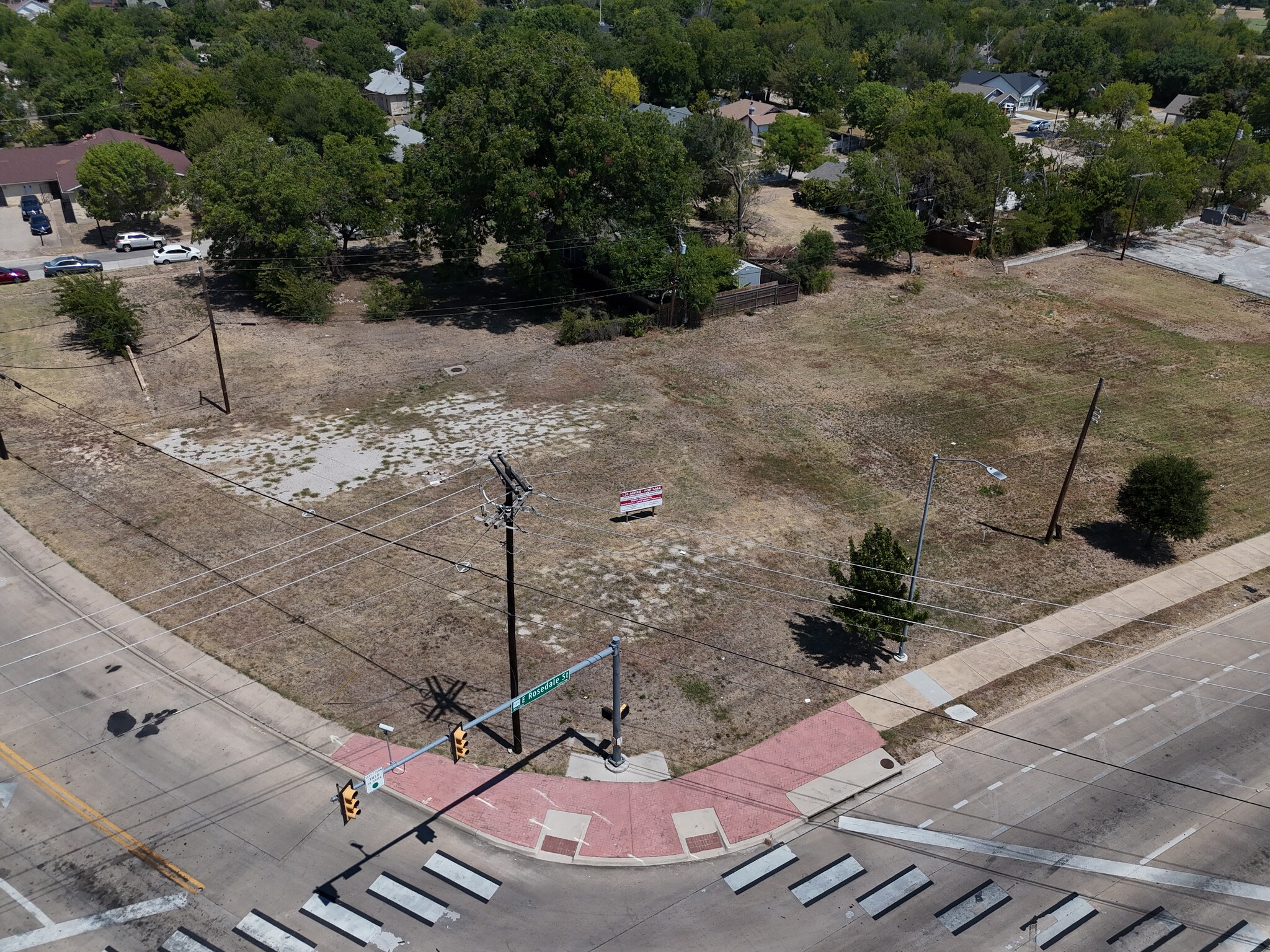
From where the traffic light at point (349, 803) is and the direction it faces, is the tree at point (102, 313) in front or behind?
behind

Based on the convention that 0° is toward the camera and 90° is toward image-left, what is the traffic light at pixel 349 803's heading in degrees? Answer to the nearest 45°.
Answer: approximately 315°

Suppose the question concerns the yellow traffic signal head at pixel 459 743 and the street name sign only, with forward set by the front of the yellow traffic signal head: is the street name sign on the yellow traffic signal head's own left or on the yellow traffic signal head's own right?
on the yellow traffic signal head's own left

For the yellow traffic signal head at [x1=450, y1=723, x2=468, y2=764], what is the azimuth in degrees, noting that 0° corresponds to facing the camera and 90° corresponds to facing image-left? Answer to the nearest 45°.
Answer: approximately 315°

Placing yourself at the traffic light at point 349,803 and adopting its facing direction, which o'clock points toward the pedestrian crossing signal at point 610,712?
the pedestrian crossing signal at point 610,712 is roughly at 10 o'clock from the traffic light at point 349,803.

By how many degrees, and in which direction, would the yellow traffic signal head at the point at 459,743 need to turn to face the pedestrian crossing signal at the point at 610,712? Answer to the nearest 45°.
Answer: approximately 45° to its left

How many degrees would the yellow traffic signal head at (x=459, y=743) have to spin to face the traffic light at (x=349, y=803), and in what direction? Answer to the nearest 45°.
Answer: approximately 90° to its right

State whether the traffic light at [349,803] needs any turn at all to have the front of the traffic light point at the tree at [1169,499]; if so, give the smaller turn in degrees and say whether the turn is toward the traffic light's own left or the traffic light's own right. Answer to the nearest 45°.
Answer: approximately 45° to the traffic light's own left
